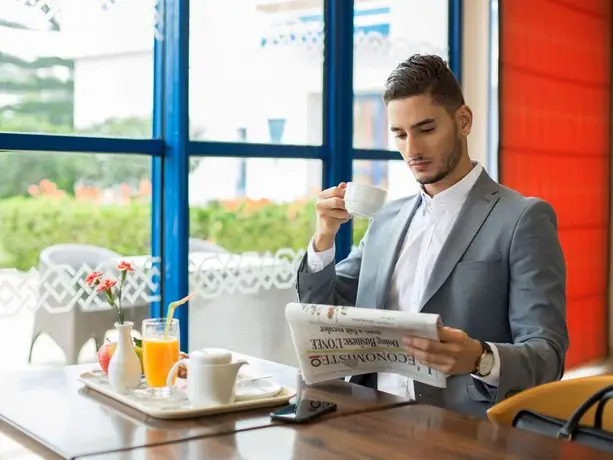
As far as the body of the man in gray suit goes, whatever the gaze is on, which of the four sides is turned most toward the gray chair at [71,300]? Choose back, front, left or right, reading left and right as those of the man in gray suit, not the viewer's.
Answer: right

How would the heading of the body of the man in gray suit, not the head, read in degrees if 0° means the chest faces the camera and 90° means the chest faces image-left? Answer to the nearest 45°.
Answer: approximately 45°

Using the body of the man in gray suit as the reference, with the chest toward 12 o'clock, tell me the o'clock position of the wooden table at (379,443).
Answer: The wooden table is roughly at 11 o'clock from the man in gray suit.

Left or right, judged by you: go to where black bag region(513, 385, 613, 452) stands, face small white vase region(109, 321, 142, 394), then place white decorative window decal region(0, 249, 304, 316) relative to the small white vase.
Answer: right

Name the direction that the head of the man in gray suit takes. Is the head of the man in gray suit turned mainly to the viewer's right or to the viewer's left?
to the viewer's left

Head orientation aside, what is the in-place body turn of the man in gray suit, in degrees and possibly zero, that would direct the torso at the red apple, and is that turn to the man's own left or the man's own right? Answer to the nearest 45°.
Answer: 0° — they already face it

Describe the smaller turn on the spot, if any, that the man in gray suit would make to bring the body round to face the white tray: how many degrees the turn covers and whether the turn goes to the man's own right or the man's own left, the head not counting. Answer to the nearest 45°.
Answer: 0° — they already face it

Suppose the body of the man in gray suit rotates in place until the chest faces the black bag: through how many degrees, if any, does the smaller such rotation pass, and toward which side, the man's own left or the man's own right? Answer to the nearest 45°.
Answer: approximately 45° to the man's own left

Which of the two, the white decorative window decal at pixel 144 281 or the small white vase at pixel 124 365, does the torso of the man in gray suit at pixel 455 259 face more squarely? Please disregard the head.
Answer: the small white vase
